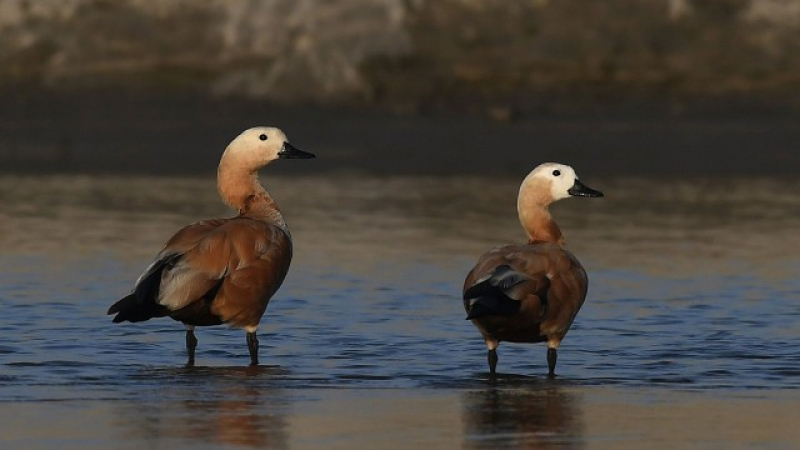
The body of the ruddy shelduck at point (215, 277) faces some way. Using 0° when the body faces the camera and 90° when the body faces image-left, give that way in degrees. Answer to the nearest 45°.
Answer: approximately 270°

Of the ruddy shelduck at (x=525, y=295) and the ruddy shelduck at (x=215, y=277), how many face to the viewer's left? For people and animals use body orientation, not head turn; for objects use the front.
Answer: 0

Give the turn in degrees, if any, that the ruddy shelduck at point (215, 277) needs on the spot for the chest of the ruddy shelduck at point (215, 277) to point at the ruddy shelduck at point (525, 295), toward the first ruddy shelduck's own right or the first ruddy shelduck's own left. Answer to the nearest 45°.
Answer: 0° — it already faces it

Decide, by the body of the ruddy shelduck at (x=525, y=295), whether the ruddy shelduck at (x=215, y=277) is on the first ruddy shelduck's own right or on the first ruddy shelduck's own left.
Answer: on the first ruddy shelduck's own left

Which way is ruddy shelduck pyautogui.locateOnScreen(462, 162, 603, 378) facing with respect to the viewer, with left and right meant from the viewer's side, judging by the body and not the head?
facing away from the viewer and to the right of the viewer
